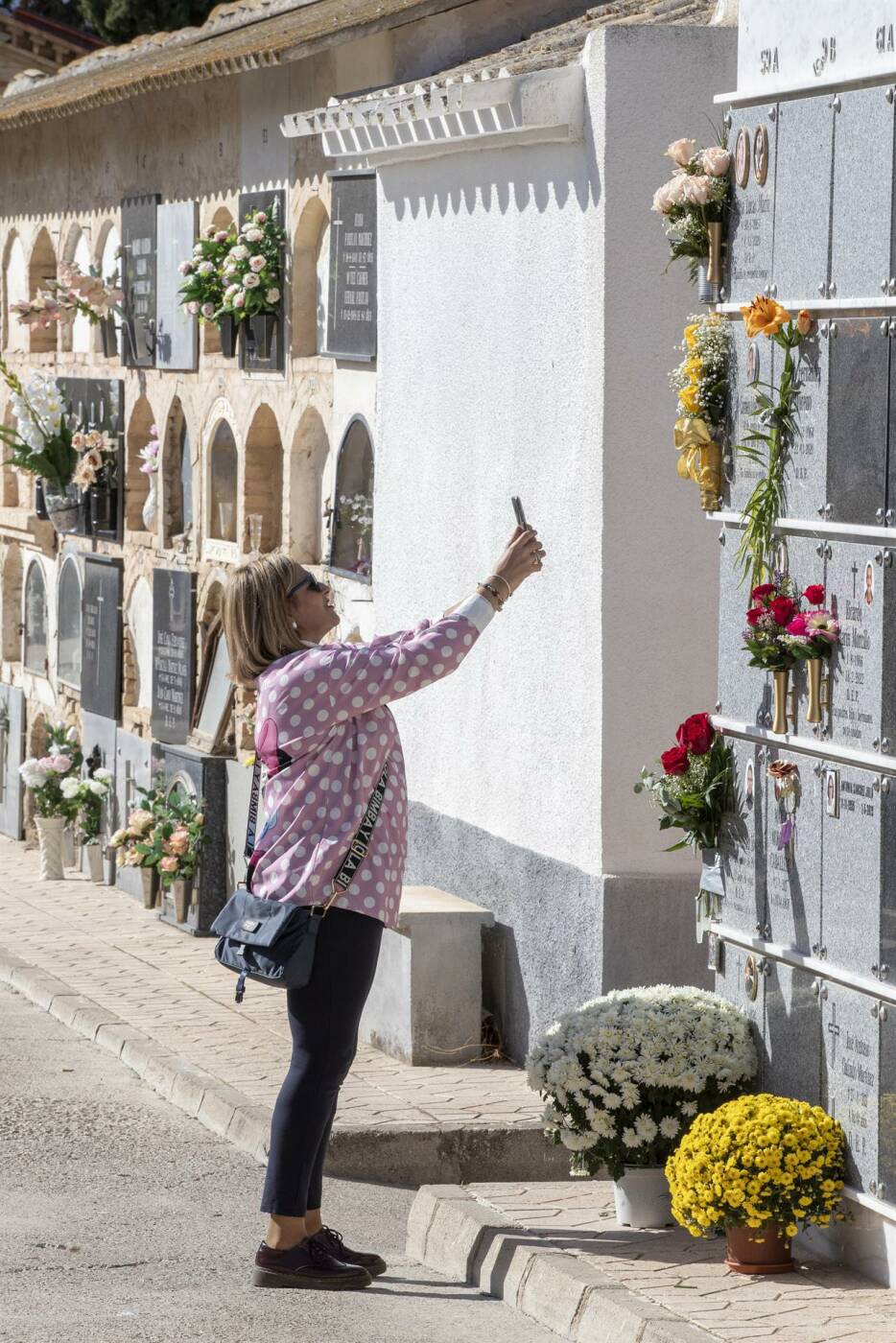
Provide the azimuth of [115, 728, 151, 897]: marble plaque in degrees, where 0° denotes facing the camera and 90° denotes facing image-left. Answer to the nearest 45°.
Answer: approximately 45°

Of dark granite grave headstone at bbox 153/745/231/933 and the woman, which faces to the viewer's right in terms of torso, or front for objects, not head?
the woman

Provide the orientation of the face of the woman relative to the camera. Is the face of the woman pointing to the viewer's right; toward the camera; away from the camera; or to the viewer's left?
to the viewer's right

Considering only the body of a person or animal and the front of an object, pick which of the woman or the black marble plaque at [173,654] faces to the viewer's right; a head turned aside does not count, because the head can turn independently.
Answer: the woman

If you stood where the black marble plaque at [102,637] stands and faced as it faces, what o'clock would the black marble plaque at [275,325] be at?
the black marble plaque at [275,325] is roughly at 10 o'clock from the black marble plaque at [102,637].

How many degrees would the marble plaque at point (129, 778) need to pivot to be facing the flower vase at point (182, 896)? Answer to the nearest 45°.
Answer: approximately 45° to its left

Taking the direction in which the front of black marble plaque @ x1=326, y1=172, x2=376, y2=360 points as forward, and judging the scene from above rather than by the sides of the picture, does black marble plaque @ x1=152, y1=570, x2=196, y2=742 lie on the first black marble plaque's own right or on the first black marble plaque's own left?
on the first black marble plaque's own right

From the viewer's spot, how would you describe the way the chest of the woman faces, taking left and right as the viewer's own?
facing to the right of the viewer
